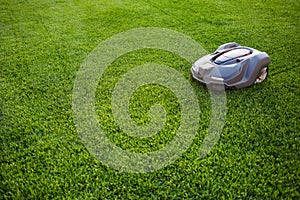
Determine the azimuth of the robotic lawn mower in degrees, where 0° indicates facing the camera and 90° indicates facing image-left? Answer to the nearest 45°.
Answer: approximately 45°
